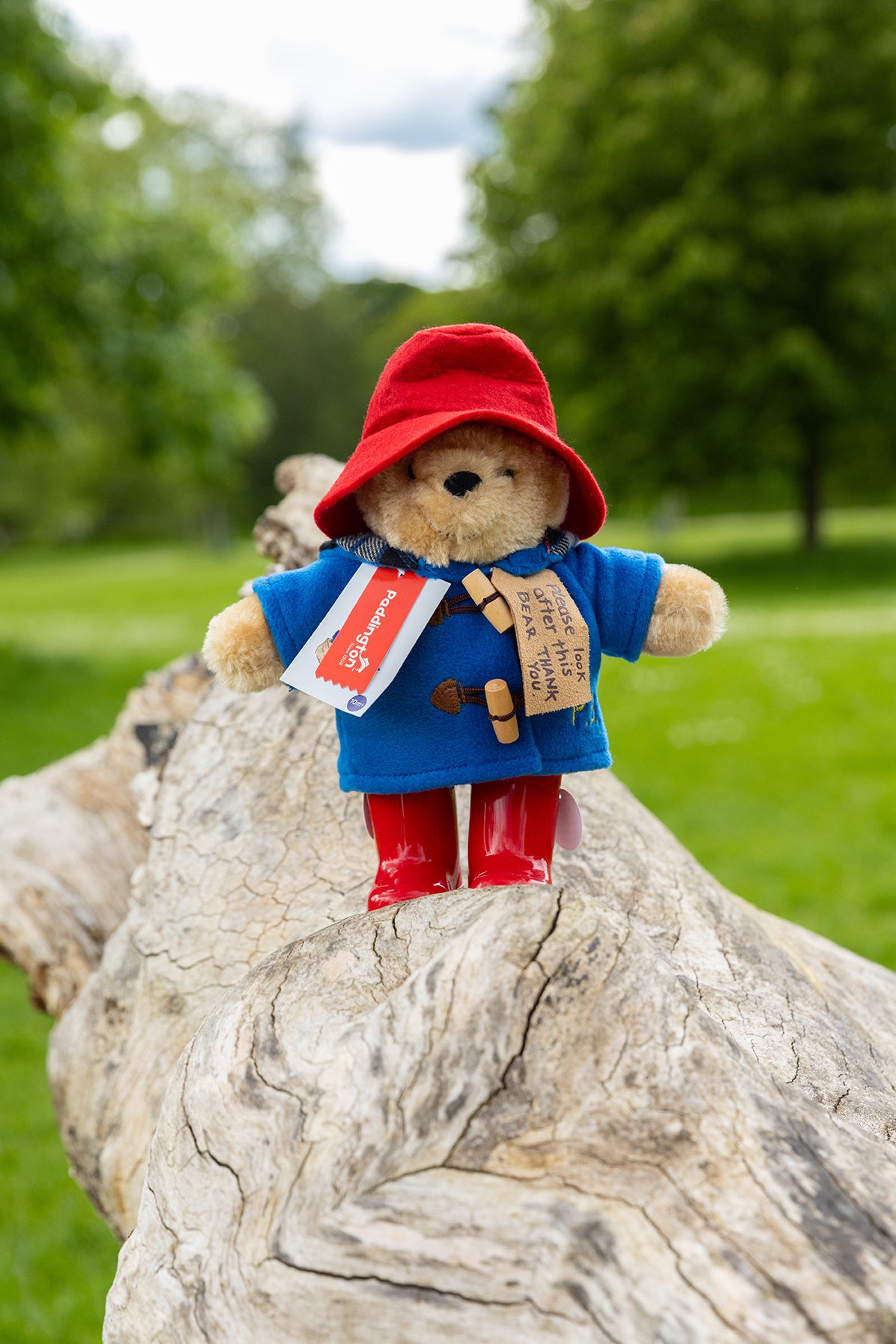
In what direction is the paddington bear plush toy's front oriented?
toward the camera

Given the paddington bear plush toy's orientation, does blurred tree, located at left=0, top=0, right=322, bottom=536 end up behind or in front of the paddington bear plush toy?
behind

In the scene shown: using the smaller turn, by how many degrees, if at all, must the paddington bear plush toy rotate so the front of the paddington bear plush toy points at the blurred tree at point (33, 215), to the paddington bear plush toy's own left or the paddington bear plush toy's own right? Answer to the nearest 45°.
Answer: approximately 135° to the paddington bear plush toy's own right

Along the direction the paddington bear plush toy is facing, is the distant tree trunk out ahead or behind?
behind

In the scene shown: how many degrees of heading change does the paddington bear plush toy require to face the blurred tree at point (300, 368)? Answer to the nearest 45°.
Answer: approximately 180°

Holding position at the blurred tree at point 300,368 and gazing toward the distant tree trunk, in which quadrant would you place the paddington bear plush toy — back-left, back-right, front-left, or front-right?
front-right
